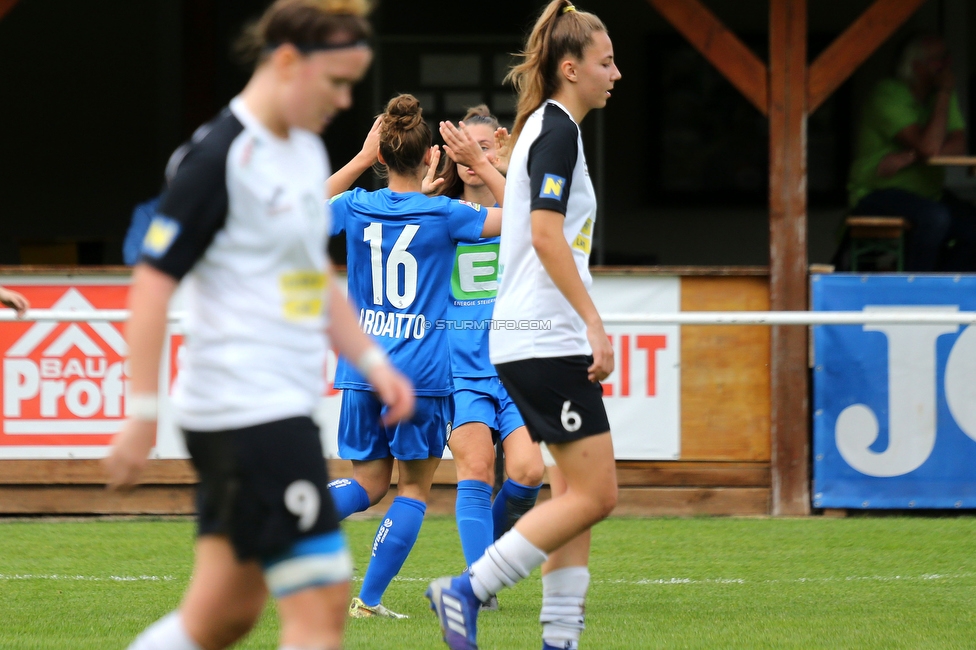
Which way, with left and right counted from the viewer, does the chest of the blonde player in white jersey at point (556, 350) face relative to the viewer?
facing to the right of the viewer

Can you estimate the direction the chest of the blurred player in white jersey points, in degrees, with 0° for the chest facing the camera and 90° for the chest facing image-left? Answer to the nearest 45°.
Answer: approximately 315°

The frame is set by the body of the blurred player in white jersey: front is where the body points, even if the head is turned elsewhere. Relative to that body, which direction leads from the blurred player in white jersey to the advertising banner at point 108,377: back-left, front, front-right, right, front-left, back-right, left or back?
back-left

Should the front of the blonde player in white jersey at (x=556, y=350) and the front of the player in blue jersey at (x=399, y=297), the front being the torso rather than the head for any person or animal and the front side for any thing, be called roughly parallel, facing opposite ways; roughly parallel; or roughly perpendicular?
roughly perpendicular

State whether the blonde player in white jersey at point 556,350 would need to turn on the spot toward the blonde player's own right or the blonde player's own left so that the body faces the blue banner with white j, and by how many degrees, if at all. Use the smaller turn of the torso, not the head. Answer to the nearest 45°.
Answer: approximately 45° to the blonde player's own left

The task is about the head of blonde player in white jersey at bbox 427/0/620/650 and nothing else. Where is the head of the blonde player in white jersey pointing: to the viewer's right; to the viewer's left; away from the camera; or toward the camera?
to the viewer's right

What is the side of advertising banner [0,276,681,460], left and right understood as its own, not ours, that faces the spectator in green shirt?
left

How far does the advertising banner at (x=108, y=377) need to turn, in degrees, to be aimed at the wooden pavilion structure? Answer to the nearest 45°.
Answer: approximately 90° to its left

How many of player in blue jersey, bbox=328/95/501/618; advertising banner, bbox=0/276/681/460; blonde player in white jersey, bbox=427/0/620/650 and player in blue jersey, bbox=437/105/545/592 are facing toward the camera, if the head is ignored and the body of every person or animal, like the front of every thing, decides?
2
